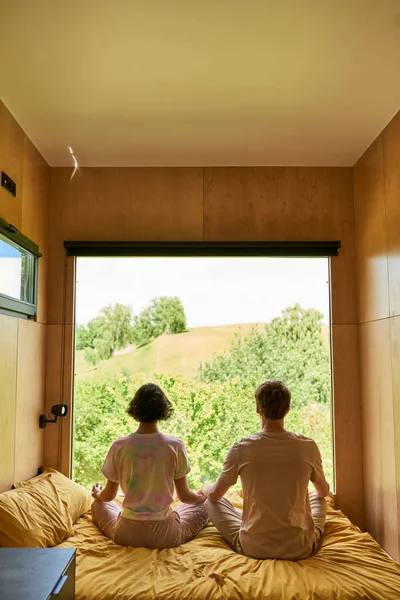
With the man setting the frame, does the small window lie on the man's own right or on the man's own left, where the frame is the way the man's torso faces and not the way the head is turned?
on the man's own left

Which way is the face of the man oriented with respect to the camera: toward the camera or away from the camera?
away from the camera

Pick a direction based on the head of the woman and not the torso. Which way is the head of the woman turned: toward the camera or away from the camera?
away from the camera

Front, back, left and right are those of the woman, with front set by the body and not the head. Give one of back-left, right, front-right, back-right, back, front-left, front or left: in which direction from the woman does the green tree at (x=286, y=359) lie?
front-right

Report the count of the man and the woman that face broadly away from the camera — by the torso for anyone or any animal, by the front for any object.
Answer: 2

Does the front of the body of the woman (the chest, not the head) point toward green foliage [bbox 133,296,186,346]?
yes

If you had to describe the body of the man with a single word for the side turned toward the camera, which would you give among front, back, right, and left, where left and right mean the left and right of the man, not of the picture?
back

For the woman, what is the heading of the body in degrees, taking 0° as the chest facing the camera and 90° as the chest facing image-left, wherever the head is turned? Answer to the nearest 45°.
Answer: approximately 180°

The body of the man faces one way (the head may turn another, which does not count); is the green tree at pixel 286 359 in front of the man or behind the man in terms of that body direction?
in front
